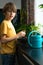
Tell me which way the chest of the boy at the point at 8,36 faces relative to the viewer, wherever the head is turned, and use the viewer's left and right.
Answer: facing the viewer and to the right of the viewer
